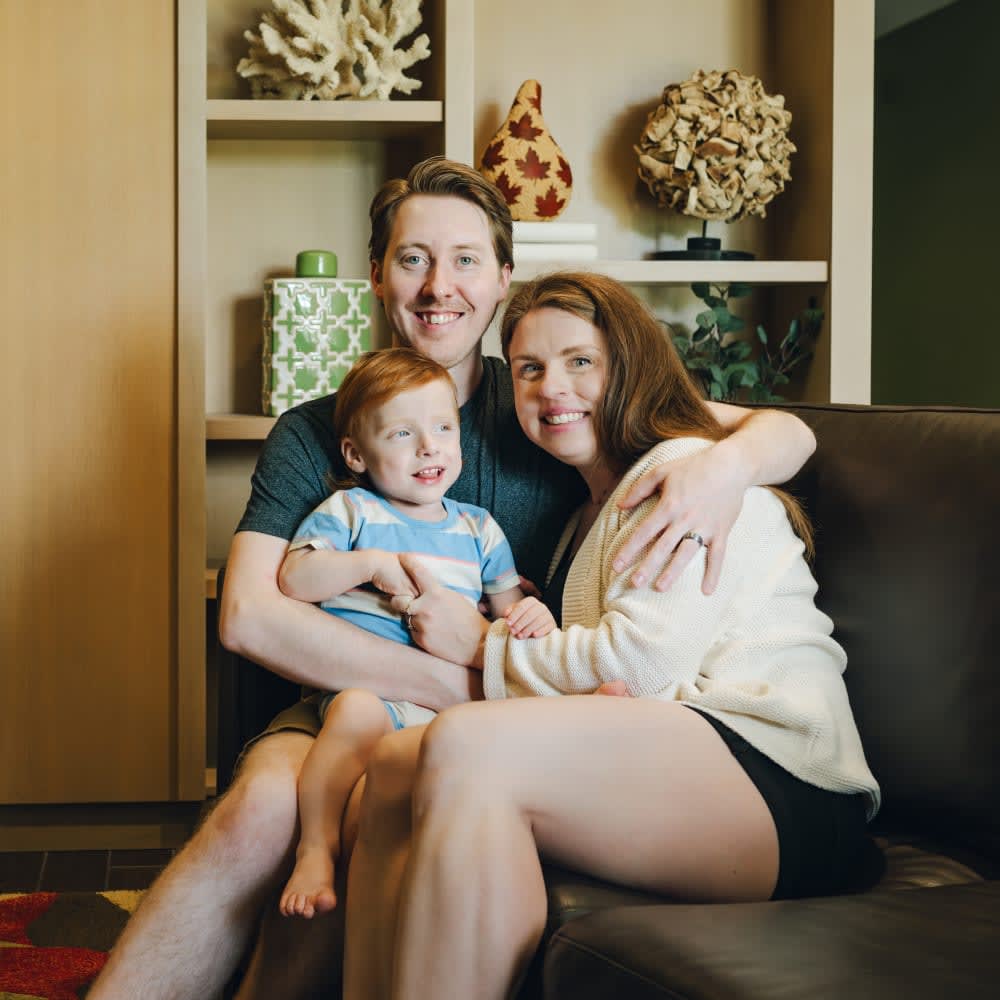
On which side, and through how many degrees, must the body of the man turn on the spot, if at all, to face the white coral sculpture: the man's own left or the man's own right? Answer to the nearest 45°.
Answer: approximately 180°

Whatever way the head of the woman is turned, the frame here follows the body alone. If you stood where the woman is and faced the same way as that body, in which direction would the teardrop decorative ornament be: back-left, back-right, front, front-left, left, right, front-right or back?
right

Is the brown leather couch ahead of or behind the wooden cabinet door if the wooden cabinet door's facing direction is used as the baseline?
ahead

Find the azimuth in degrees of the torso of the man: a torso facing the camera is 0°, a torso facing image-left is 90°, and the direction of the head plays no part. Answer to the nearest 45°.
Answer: approximately 0°

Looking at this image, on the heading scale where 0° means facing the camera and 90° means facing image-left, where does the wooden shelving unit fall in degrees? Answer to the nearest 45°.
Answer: approximately 0°

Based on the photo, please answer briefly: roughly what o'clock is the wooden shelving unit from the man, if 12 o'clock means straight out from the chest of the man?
The wooden shelving unit is roughly at 6 o'clock from the man.
